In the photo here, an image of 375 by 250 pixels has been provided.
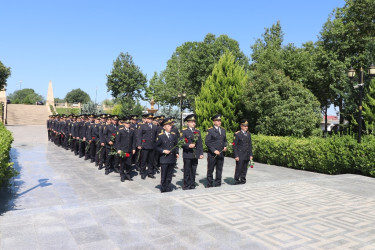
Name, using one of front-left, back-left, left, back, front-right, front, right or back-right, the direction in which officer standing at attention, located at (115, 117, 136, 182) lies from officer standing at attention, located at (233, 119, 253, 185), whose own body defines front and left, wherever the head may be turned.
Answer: back-right

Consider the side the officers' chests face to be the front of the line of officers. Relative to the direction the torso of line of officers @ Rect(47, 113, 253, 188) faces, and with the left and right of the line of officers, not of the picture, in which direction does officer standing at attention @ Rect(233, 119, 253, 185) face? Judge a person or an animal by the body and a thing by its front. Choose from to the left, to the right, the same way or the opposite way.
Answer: the same way

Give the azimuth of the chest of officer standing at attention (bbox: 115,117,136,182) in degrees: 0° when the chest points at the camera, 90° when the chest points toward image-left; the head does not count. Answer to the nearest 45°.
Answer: approximately 315°

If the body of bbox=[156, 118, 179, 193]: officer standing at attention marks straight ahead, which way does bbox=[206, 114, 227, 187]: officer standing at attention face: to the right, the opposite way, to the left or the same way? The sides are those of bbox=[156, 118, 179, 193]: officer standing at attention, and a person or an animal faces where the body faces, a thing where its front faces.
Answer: the same way

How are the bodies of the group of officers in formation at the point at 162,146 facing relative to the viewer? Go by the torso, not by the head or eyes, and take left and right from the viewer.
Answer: facing the viewer and to the right of the viewer

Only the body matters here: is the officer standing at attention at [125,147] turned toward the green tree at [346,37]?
no

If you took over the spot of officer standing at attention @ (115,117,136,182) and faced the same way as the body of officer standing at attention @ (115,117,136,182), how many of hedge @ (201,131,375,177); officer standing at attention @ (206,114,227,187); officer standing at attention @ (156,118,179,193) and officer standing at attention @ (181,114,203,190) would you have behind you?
0

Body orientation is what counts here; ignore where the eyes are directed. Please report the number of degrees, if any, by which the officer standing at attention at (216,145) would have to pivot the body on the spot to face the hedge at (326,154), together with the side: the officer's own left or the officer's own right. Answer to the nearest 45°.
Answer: approximately 90° to the officer's own left

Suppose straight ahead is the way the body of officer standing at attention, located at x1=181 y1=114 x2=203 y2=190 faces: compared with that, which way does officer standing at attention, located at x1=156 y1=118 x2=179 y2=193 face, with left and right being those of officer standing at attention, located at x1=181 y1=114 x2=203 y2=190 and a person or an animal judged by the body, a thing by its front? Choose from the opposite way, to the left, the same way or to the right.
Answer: the same way

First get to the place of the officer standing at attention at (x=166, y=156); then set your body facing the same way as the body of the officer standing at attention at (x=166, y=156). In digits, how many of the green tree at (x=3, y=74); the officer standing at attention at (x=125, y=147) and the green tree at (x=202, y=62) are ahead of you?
0

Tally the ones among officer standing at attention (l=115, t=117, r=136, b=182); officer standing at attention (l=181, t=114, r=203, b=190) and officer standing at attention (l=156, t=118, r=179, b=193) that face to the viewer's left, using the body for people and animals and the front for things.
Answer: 0

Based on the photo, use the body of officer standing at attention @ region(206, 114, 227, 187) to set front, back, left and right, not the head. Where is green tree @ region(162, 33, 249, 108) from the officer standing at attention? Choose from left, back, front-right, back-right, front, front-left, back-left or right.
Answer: back-left

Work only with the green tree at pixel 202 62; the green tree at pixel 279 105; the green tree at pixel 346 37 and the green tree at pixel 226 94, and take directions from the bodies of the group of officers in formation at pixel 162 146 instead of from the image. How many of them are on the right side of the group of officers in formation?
0

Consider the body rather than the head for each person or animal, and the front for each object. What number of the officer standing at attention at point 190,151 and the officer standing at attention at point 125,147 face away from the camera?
0

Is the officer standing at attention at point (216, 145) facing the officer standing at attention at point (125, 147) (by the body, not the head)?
no

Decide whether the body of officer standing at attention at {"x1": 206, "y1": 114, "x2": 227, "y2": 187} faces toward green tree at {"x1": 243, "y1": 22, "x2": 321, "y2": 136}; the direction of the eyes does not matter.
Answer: no

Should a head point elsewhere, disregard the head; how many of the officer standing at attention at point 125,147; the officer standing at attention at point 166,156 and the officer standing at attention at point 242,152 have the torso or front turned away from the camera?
0
